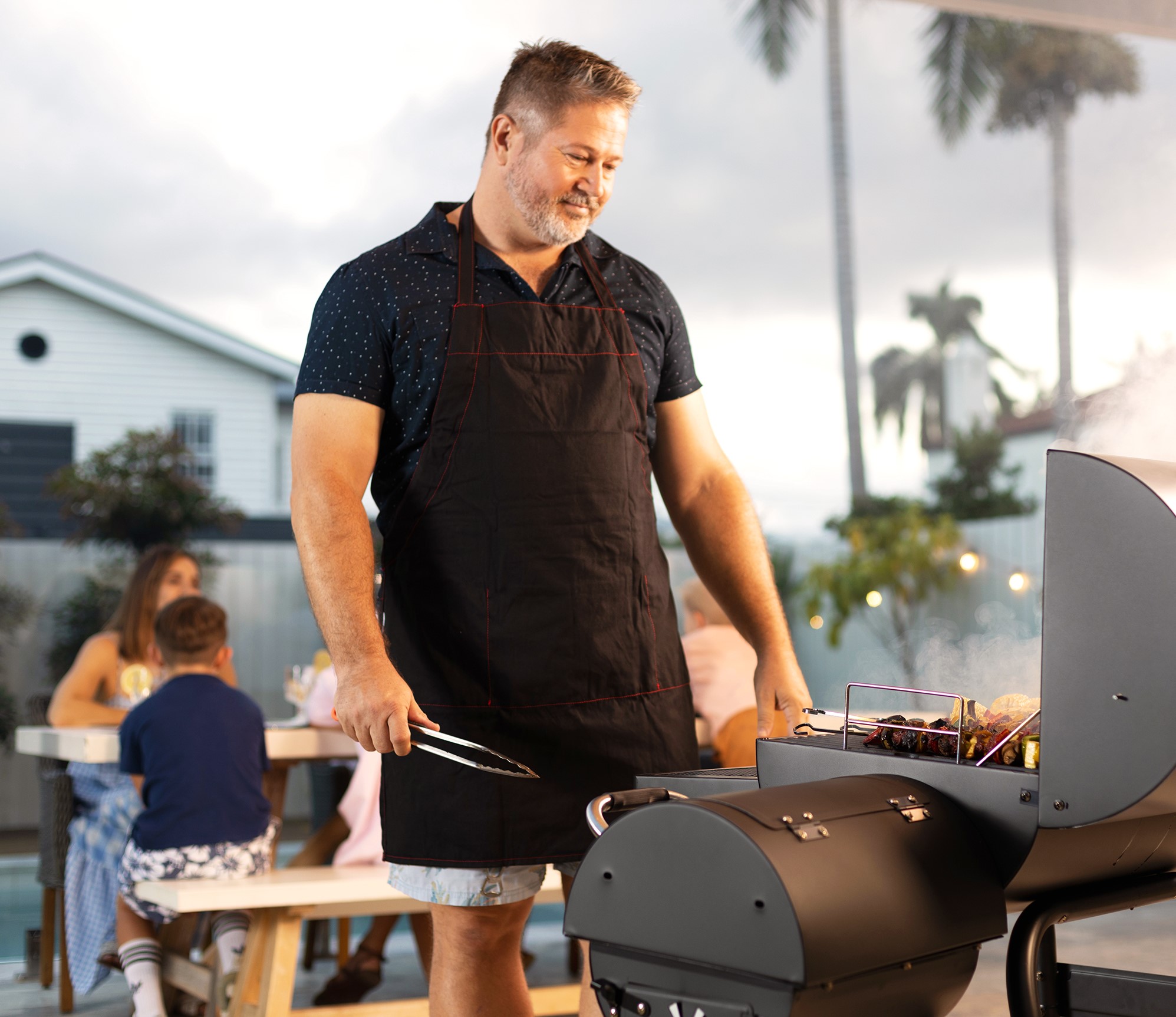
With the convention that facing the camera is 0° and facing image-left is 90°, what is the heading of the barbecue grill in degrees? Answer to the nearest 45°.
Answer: approximately 135°

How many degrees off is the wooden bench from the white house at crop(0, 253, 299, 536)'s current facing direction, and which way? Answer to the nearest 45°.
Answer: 0° — it already faces it

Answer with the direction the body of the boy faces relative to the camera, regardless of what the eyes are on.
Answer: away from the camera

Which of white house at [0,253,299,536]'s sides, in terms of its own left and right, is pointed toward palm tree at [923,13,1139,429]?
left

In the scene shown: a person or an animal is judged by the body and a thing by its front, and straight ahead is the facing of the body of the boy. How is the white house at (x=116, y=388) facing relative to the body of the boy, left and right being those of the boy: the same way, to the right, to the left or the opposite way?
the opposite way

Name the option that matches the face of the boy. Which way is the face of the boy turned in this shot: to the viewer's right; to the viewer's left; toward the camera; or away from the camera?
away from the camera

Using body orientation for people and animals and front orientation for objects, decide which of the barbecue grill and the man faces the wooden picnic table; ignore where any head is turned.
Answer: the barbecue grill

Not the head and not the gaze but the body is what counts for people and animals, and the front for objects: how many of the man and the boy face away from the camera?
1

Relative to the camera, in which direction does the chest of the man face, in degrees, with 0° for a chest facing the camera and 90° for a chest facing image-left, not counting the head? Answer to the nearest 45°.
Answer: approximately 315°

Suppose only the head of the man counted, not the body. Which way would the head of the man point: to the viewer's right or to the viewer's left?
to the viewer's right

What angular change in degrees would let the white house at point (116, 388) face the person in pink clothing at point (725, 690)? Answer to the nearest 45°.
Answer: approximately 45° to its left
